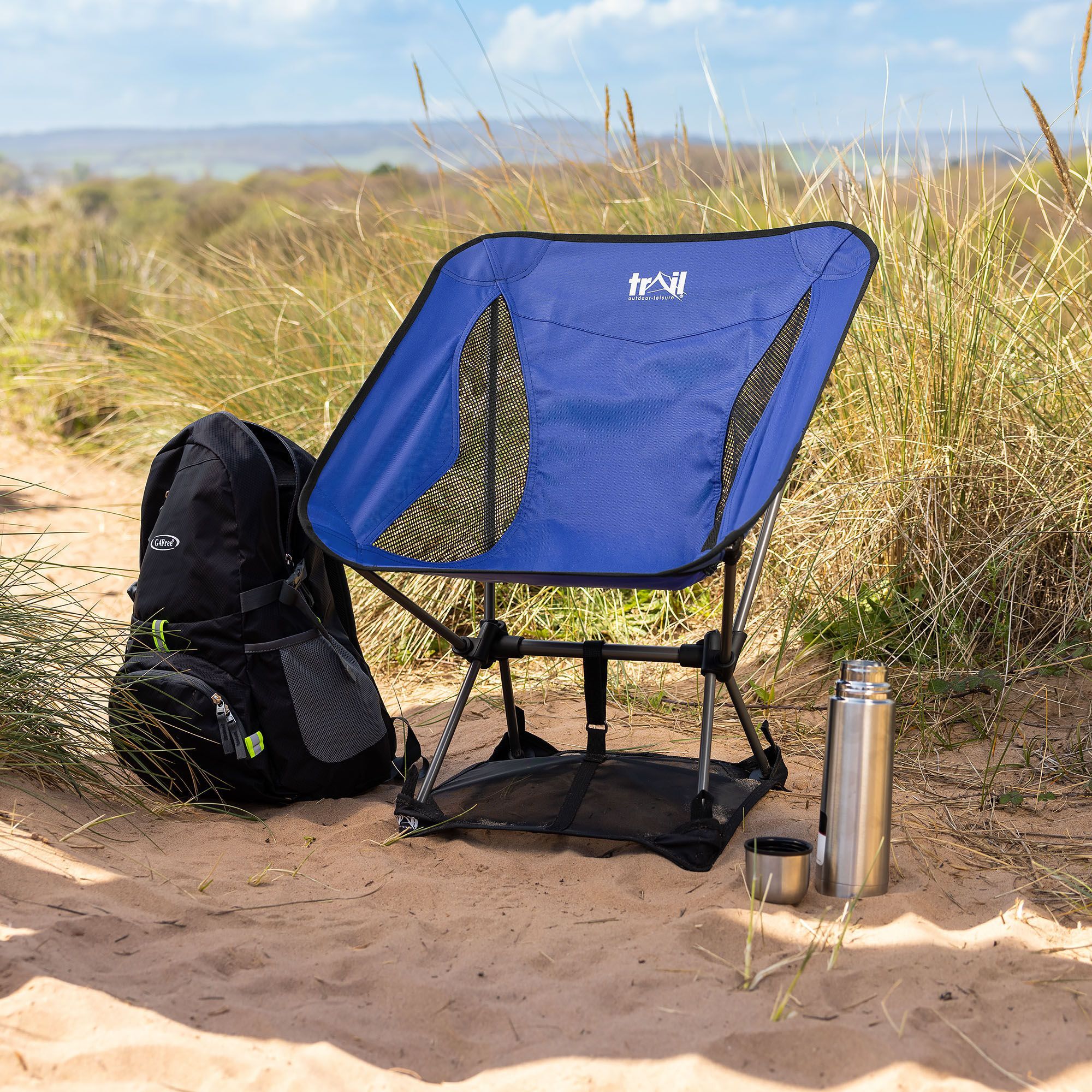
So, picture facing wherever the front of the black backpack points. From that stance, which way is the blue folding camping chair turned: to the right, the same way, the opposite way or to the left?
the same way

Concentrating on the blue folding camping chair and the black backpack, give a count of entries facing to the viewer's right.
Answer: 0

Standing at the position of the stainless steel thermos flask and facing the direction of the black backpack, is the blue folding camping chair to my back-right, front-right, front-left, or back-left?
front-right

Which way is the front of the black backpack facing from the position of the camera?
facing the viewer and to the left of the viewer

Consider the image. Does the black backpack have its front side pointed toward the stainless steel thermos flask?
no

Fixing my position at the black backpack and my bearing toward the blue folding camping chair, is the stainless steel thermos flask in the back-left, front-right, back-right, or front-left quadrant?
front-right

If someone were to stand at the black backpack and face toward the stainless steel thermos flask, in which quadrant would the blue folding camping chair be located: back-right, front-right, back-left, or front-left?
front-left

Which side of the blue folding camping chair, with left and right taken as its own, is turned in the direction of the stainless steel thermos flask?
left
